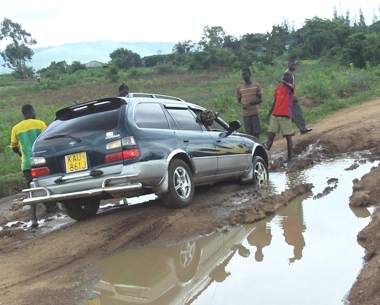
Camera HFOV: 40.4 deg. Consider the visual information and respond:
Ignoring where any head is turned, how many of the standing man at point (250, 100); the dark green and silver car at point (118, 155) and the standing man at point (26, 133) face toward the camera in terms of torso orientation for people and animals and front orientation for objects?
1

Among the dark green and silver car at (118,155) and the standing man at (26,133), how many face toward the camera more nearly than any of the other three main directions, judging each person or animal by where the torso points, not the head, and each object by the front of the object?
0

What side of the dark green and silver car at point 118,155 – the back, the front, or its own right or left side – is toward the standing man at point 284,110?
front

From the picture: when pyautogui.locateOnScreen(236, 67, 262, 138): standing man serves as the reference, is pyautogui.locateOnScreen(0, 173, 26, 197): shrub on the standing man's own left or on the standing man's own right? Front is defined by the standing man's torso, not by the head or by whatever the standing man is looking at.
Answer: on the standing man's own right

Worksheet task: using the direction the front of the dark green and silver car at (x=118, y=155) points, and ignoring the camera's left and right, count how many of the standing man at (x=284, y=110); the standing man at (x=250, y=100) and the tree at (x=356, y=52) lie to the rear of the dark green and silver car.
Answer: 0

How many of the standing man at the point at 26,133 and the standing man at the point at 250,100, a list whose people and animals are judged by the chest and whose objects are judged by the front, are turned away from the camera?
1

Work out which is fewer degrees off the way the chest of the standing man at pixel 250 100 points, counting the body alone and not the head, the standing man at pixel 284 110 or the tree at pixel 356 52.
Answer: the standing man

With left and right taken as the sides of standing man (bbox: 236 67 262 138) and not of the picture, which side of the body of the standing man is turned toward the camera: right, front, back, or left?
front

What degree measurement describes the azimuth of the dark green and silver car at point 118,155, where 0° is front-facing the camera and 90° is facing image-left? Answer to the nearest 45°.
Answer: approximately 225°

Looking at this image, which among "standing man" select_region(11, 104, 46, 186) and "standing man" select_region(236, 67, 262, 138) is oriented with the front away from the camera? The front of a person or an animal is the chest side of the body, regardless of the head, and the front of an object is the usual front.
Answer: "standing man" select_region(11, 104, 46, 186)

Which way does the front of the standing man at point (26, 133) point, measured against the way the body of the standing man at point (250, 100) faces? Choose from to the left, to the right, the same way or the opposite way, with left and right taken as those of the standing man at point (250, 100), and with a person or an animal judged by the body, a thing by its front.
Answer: the opposite way

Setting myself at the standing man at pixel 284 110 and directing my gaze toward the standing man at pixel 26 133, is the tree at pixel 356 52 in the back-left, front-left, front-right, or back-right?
back-right

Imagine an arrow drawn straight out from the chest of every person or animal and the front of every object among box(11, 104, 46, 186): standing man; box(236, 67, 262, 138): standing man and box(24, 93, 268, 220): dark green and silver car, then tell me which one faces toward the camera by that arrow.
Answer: box(236, 67, 262, 138): standing man
